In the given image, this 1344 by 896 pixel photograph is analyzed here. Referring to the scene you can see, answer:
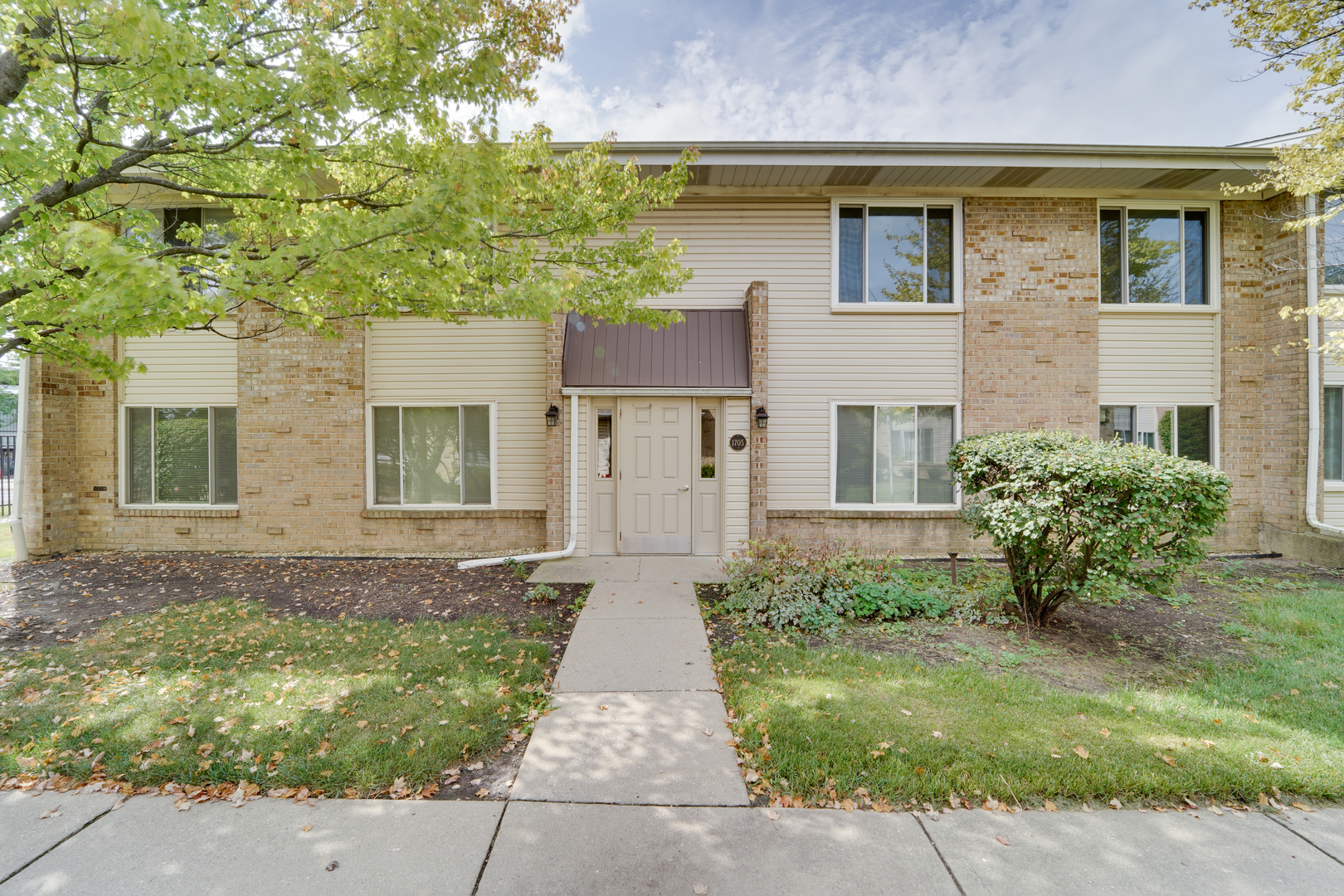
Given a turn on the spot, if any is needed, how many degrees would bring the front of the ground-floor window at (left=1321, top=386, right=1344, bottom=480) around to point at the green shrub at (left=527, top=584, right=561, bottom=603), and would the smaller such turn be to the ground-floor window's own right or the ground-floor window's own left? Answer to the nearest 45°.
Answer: approximately 45° to the ground-floor window's own right

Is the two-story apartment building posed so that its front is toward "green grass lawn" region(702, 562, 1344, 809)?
yes

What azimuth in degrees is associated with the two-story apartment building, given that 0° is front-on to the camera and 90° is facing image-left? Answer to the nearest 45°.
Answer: approximately 0°

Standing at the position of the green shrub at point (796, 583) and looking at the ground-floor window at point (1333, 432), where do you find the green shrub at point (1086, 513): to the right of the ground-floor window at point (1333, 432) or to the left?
right

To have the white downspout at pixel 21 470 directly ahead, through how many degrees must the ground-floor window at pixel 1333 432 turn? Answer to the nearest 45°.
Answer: approximately 45° to its right

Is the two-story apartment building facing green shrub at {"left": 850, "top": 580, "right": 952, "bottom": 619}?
yes
